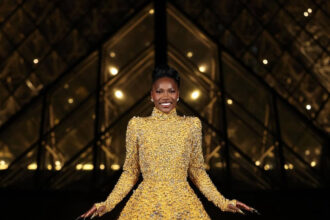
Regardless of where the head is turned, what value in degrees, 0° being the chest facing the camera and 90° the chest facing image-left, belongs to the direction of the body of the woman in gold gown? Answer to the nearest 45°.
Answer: approximately 0°
